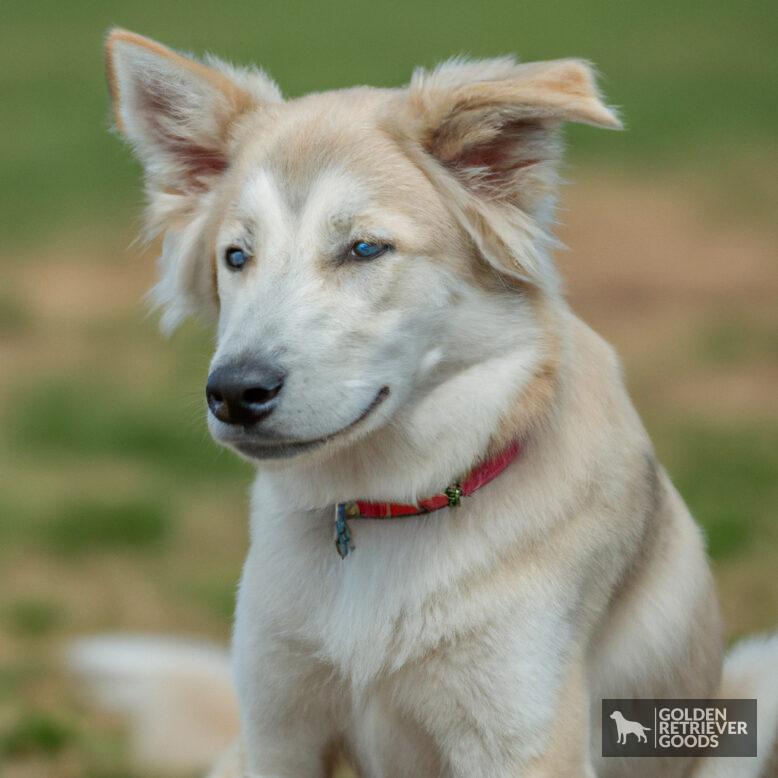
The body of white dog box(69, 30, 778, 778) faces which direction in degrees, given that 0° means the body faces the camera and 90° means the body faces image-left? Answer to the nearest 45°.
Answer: approximately 45°
